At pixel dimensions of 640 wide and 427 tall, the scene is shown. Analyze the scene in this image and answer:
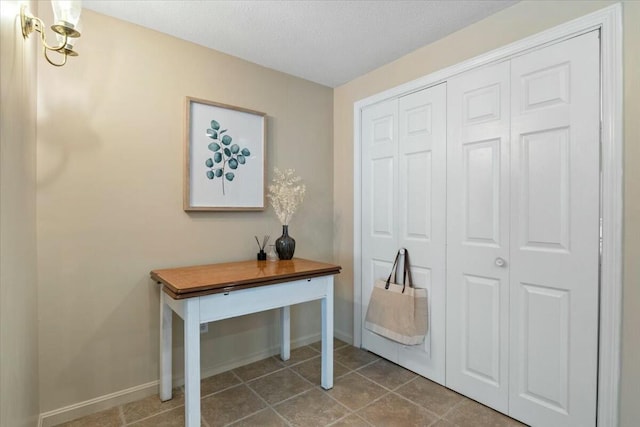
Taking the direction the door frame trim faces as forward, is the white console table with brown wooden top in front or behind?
in front

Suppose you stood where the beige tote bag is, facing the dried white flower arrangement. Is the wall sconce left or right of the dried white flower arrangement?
left

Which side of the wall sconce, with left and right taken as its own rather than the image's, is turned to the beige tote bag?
front

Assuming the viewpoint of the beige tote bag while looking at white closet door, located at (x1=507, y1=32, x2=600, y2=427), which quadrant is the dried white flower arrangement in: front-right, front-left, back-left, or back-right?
back-right

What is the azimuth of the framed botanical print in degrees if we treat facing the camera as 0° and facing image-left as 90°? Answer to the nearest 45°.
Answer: approximately 315°

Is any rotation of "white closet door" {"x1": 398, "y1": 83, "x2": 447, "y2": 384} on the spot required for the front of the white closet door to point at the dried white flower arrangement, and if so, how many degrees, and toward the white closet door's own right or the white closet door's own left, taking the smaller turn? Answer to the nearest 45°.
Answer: approximately 45° to the white closet door's own right

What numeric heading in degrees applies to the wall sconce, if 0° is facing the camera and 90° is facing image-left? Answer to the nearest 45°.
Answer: approximately 270°

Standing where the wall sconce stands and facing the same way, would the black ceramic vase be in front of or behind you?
in front

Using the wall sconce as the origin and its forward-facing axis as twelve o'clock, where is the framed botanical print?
The framed botanical print is roughly at 11 o'clock from the wall sconce.

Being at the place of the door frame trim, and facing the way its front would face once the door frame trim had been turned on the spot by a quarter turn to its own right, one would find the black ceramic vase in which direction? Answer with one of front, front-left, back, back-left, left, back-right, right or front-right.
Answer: front-left

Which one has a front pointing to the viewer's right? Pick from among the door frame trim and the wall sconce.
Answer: the wall sconce

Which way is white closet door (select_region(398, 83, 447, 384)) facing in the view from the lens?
facing the viewer and to the left of the viewer

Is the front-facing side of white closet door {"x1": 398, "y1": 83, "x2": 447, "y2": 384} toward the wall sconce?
yes

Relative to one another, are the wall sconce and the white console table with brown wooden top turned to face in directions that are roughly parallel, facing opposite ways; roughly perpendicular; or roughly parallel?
roughly perpendicular
